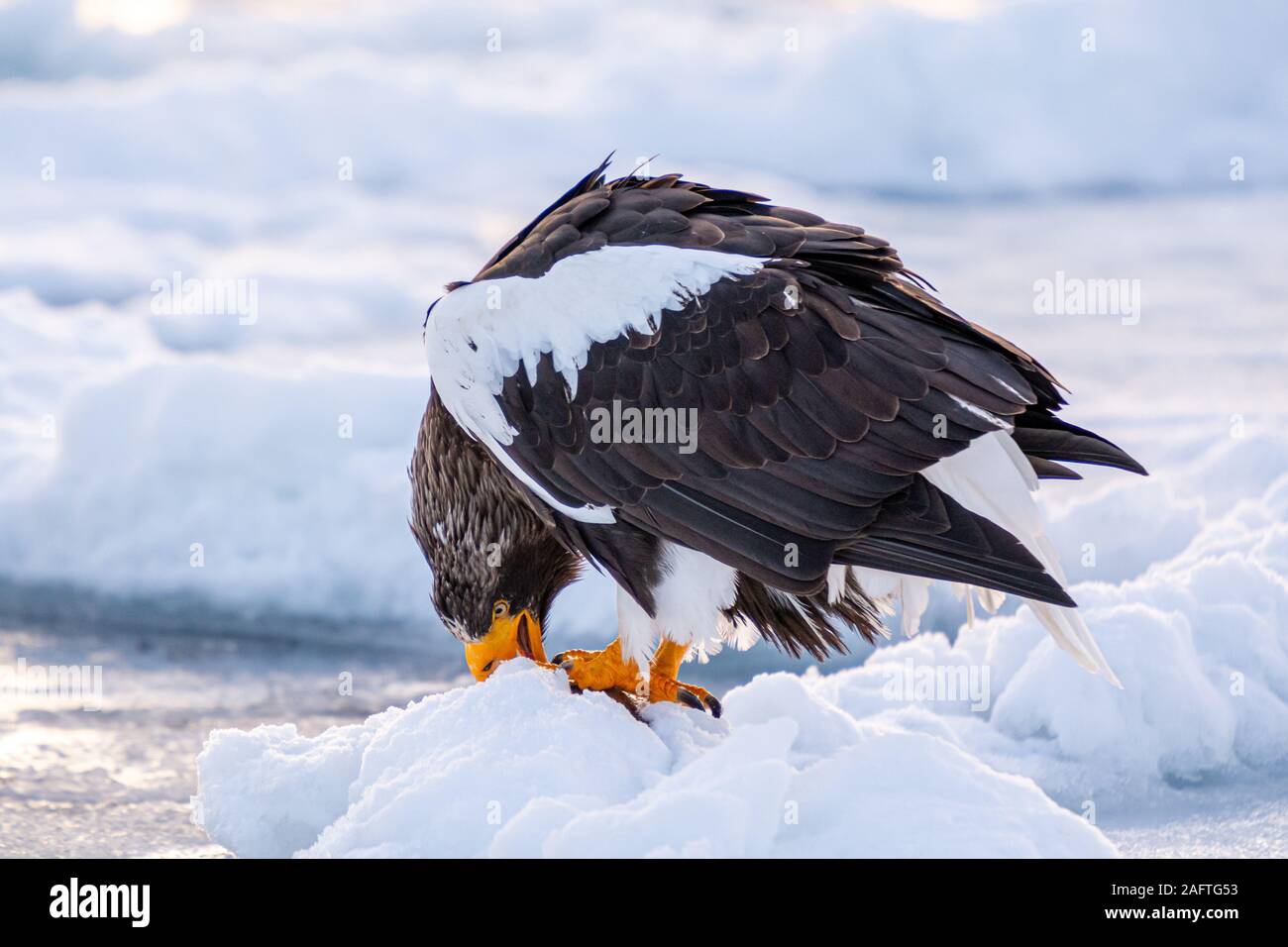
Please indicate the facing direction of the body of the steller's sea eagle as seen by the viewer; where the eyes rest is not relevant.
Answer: to the viewer's left

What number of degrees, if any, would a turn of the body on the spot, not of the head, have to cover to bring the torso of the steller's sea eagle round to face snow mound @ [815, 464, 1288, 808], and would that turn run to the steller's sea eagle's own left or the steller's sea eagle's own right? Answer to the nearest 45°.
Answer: approximately 135° to the steller's sea eagle's own right
